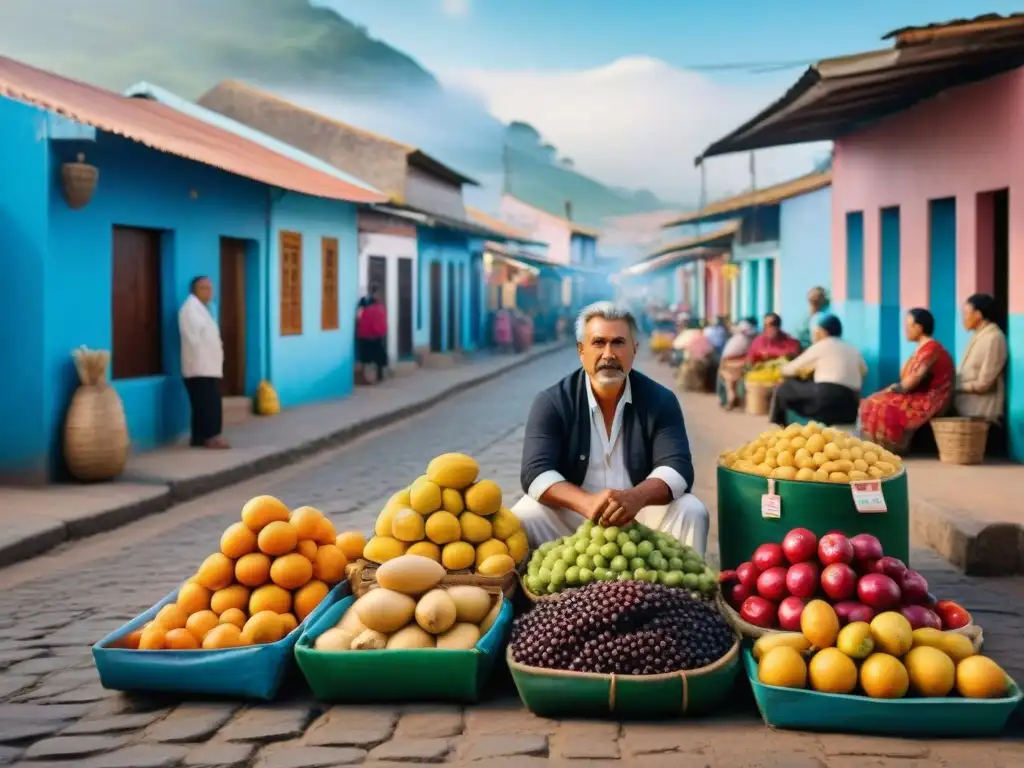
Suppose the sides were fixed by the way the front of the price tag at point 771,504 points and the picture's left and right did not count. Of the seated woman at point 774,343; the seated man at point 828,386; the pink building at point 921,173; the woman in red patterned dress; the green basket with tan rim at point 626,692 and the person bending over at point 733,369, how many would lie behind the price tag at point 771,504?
5

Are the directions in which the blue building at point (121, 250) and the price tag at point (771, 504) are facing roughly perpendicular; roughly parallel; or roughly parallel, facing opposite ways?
roughly perpendicular

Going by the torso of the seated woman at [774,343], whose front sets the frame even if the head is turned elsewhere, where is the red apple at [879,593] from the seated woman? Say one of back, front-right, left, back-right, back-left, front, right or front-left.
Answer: front-left

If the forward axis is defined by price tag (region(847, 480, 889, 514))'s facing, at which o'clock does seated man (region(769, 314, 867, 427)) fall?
The seated man is roughly at 6 o'clock from the price tag.

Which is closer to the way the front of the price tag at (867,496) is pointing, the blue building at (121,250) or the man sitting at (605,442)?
the man sitting

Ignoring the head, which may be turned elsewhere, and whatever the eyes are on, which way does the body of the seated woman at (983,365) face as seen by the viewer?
to the viewer's left

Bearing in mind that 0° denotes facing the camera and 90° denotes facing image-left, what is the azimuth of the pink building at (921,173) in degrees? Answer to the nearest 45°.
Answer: approximately 45°

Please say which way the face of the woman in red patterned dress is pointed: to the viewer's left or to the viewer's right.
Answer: to the viewer's left

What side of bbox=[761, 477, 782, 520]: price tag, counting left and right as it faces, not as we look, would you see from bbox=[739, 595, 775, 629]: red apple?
front

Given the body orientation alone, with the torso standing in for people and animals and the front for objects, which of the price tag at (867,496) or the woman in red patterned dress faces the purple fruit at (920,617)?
the price tag
